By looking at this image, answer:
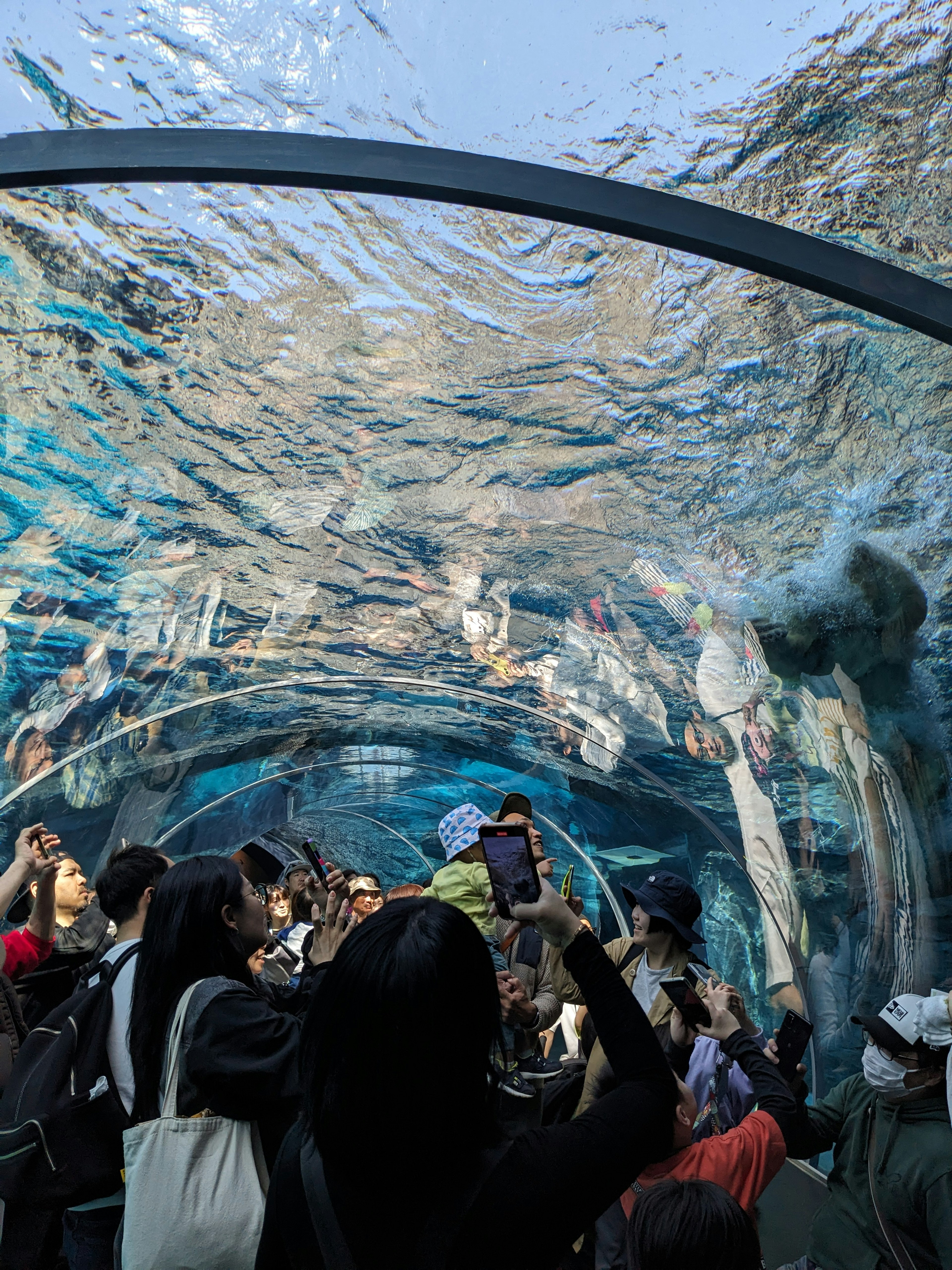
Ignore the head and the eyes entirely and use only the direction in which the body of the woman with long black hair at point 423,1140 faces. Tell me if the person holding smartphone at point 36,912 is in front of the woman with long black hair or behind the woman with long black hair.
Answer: in front

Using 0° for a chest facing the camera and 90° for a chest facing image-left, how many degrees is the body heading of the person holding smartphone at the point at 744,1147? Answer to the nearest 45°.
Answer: approximately 180°

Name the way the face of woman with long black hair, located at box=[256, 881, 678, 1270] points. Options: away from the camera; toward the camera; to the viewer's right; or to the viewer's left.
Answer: away from the camera

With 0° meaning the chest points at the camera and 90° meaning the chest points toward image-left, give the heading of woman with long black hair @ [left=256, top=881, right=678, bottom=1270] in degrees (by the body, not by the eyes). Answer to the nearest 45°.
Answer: approximately 180°

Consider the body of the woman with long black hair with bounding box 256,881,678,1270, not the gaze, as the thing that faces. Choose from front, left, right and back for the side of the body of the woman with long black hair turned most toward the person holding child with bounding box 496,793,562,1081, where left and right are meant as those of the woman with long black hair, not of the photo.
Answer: front

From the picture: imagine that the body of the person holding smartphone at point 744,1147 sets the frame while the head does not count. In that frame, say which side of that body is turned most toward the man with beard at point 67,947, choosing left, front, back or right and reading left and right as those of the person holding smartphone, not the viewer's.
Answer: left

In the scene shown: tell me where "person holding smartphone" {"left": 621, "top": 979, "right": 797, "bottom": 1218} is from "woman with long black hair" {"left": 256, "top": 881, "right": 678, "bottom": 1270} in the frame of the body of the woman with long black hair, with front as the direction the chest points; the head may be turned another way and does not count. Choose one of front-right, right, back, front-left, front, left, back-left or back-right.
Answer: front-right

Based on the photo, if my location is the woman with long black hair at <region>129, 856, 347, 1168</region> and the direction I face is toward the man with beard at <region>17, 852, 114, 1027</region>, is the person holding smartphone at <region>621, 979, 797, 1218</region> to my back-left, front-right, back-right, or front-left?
back-right

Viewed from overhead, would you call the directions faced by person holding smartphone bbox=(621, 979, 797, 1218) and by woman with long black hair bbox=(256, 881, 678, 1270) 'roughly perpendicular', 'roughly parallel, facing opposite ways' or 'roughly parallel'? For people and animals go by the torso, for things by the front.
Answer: roughly parallel

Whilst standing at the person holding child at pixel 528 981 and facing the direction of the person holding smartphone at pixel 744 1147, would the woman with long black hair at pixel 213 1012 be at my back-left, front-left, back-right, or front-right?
front-right

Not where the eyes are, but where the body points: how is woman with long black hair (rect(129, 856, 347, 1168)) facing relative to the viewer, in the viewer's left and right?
facing away from the viewer and to the right of the viewer

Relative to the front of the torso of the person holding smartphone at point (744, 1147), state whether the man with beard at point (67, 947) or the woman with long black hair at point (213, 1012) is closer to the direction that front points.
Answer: the man with beard

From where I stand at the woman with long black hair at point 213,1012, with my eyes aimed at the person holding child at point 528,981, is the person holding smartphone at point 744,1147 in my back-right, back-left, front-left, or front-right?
front-right

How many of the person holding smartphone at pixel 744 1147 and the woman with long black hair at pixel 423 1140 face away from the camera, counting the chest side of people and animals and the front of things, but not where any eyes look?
2
